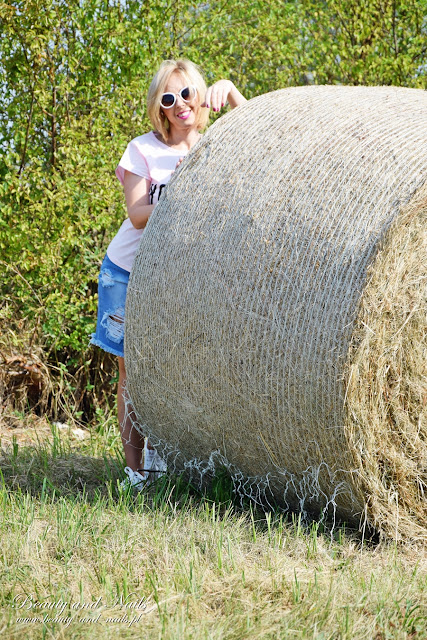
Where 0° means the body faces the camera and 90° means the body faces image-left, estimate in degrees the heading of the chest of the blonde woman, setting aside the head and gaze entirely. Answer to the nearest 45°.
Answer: approximately 315°

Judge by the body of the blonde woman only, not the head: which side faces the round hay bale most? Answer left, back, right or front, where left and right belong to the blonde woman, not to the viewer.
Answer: front
